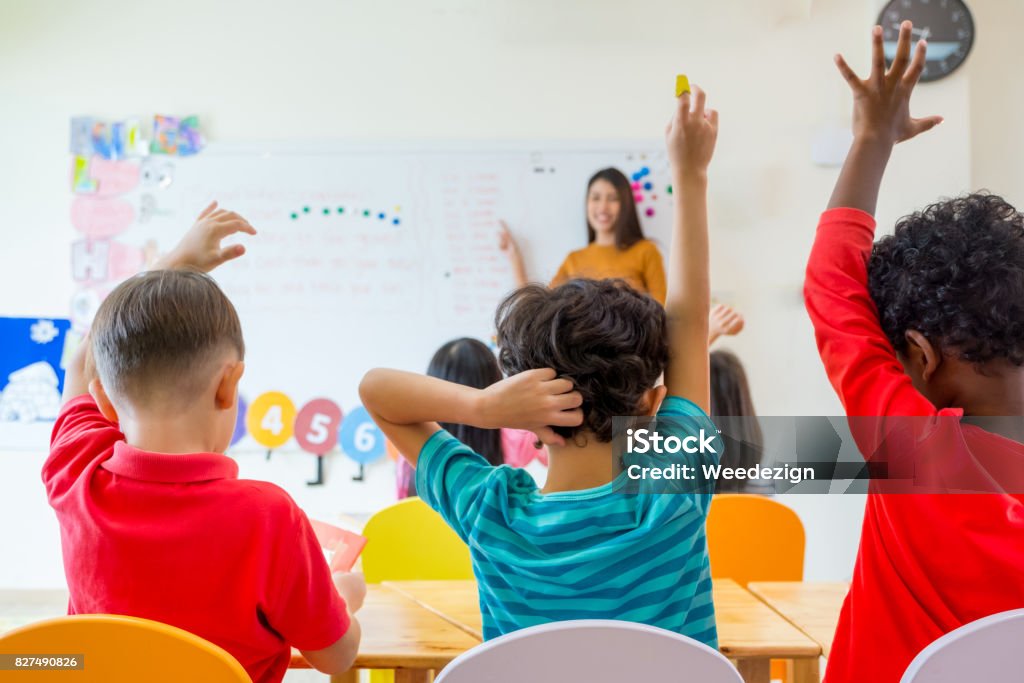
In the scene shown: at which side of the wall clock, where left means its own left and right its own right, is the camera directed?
front

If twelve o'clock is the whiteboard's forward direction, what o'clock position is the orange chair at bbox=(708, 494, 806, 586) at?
The orange chair is roughly at 11 o'clock from the whiteboard.

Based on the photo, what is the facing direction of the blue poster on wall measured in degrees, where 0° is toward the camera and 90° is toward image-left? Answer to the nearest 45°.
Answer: approximately 0°

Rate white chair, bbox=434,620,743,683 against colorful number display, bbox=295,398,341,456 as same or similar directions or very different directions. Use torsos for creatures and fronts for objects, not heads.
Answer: very different directions

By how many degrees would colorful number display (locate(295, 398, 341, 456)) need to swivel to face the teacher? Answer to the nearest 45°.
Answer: approximately 90° to its left

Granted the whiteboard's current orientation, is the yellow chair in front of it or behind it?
in front

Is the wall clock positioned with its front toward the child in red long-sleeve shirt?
yes

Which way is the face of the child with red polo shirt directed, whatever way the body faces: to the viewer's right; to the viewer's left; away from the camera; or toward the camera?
away from the camera

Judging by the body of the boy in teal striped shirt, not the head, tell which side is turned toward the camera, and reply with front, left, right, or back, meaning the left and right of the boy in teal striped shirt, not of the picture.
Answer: back

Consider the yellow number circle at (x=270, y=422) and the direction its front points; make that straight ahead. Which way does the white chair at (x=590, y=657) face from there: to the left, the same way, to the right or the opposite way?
the opposite way

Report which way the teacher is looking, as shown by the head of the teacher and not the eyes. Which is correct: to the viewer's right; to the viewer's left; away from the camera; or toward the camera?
toward the camera

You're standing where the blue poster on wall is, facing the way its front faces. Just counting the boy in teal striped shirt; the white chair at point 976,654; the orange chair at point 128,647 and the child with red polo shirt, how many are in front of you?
4

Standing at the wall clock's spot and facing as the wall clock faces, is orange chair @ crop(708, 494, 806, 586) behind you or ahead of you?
ahead

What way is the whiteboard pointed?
toward the camera
